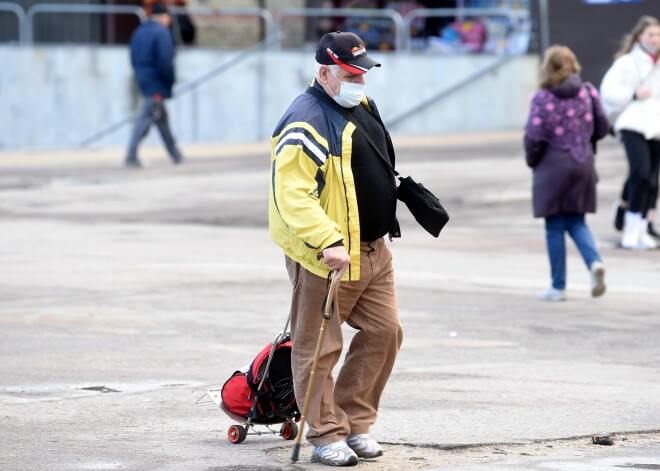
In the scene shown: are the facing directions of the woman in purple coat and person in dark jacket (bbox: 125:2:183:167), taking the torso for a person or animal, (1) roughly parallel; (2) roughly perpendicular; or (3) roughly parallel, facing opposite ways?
roughly perpendicular

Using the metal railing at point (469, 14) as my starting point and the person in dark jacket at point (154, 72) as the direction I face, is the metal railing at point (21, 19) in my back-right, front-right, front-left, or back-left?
front-right

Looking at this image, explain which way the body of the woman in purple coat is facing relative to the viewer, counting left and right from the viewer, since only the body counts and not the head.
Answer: facing away from the viewer and to the left of the viewer

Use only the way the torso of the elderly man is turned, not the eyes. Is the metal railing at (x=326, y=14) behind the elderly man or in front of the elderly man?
behind

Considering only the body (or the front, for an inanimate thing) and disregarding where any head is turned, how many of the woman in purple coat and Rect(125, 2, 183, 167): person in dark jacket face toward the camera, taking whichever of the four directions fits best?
0

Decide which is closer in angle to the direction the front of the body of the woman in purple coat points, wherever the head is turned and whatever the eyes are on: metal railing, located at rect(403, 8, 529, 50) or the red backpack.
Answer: the metal railing

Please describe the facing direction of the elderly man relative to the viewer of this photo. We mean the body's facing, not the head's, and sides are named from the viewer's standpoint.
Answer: facing the viewer and to the right of the viewer

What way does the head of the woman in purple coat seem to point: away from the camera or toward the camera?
away from the camera

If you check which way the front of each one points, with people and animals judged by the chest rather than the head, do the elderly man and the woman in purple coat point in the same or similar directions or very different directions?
very different directions
